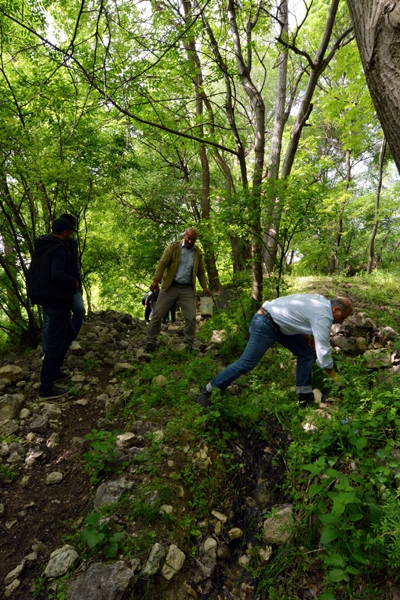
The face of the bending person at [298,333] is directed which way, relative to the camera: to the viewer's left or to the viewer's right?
to the viewer's right

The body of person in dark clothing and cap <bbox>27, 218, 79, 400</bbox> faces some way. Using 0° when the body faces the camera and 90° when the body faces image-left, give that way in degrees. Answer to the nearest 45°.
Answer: approximately 270°

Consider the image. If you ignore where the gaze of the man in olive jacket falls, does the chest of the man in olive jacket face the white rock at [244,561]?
yes

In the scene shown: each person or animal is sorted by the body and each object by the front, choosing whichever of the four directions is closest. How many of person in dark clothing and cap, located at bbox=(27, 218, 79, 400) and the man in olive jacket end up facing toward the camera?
1

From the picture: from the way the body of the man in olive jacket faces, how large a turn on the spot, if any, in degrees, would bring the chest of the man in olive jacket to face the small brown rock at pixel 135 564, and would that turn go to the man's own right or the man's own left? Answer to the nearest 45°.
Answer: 0° — they already face it

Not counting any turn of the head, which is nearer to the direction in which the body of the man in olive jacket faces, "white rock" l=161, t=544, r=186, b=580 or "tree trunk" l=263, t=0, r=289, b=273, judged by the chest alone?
the white rock

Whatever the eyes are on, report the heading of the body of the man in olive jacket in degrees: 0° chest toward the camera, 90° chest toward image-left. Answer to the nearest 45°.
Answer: approximately 0°

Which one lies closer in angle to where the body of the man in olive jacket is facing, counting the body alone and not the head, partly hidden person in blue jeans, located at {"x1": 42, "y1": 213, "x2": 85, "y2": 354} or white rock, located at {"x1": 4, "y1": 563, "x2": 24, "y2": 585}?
the white rock

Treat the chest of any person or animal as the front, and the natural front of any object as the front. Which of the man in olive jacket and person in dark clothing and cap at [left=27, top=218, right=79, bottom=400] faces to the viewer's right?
the person in dark clothing and cap

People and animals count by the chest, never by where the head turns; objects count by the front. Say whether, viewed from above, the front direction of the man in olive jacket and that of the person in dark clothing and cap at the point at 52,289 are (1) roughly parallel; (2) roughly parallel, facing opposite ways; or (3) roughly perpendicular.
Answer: roughly perpendicular

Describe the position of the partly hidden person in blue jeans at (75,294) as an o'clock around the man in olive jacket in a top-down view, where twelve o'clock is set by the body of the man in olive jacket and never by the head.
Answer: The partly hidden person in blue jeans is roughly at 2 o'clock from the man in olive jacket.
